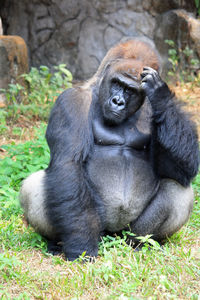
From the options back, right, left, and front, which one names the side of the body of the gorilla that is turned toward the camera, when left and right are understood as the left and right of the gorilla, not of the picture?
front

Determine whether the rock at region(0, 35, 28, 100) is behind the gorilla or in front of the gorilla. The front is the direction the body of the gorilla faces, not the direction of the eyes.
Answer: behind
